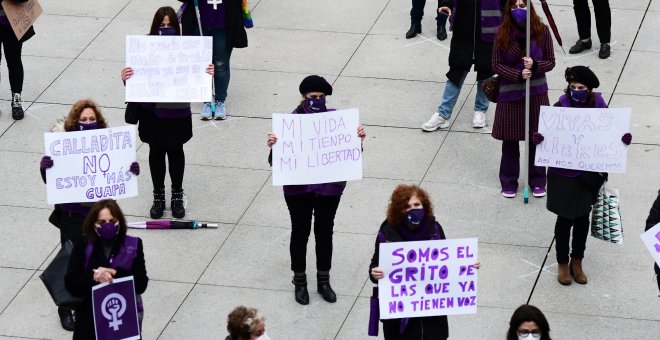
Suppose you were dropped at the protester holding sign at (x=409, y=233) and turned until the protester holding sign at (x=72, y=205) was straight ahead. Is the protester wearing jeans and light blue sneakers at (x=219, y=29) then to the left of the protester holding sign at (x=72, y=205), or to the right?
right

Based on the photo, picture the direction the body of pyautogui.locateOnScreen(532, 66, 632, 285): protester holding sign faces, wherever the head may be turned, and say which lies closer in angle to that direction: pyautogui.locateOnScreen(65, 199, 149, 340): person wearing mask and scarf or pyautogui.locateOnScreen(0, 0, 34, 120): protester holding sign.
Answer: the person wearing mask and scarf

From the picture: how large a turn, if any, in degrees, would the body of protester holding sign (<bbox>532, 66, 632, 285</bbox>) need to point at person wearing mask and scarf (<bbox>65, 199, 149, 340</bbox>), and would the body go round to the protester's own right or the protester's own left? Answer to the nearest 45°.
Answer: approximately 45° to the protester's own right

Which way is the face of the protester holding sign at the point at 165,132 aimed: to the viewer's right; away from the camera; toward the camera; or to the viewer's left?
toward the camera

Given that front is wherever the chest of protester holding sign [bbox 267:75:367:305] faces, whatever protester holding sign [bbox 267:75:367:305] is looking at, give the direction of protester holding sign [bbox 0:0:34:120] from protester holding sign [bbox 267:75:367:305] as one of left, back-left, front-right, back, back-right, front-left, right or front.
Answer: back-right

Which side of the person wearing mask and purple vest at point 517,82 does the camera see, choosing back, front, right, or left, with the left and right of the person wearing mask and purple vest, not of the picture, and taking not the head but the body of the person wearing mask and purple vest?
front

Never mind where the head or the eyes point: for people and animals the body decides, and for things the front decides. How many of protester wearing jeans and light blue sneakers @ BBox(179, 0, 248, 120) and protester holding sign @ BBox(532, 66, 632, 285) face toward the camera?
2

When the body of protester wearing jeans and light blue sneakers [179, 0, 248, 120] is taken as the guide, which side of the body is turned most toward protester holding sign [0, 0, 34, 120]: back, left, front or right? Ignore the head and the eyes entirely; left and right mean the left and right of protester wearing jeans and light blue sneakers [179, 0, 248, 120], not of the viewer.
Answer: right

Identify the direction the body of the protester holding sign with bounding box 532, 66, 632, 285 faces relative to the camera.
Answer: toward the camera

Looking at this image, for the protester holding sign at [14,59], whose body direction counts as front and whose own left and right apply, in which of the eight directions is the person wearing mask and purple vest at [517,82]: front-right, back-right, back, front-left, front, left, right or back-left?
front-left

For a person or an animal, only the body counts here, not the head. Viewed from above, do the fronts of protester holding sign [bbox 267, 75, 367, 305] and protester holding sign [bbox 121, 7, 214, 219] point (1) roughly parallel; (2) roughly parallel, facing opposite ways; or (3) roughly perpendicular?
roughly parallel

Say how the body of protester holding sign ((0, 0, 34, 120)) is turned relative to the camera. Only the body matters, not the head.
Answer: toward the camera

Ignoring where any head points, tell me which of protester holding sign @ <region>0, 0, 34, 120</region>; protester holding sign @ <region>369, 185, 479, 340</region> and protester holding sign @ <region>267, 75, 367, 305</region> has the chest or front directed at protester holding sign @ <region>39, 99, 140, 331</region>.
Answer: protester holding sign @ <region>0, 0, 34, 120</region>

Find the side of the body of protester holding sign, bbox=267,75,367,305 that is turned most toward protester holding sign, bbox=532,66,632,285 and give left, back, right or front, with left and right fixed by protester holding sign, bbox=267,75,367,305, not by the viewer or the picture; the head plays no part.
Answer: left

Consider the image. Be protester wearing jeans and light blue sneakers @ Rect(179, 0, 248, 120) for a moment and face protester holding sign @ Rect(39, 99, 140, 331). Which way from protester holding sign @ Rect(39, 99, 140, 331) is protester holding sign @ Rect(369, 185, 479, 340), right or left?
left
